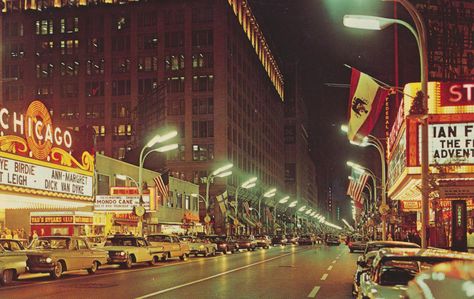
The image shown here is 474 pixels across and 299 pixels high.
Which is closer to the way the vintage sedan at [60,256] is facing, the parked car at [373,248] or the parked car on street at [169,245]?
the parked car at [373,248]

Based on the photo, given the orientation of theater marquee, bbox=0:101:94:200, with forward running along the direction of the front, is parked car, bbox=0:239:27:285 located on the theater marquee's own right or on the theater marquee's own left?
on the theater marquee's own right

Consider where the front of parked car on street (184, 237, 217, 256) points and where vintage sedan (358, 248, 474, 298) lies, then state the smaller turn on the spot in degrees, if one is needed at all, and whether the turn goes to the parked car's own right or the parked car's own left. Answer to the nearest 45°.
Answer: approximately 45° to the parked car's own left

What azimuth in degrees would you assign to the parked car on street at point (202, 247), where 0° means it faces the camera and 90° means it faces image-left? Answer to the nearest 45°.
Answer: approximately 45°

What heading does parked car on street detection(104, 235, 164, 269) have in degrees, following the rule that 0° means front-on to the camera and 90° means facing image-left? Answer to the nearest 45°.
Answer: approximately 45°

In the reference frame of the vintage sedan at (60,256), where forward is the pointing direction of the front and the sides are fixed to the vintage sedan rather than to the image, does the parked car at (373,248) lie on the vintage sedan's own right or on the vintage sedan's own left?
on the vintage sedan's own left

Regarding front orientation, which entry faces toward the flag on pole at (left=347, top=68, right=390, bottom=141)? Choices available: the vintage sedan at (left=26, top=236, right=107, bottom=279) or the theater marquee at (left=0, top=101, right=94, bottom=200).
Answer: the theater marquee

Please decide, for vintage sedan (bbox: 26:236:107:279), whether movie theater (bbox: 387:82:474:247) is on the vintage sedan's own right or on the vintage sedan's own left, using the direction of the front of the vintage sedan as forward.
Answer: on the vintage sedan's own left

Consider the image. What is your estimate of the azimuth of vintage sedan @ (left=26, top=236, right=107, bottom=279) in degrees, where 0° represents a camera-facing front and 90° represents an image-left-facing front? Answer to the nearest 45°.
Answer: approximately 45°

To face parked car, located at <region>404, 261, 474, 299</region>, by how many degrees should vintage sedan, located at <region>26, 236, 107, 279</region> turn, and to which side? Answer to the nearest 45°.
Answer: approximately 45° to its left

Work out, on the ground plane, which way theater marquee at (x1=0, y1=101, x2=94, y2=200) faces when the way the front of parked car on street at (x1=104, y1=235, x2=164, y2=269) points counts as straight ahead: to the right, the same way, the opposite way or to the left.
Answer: to the left
